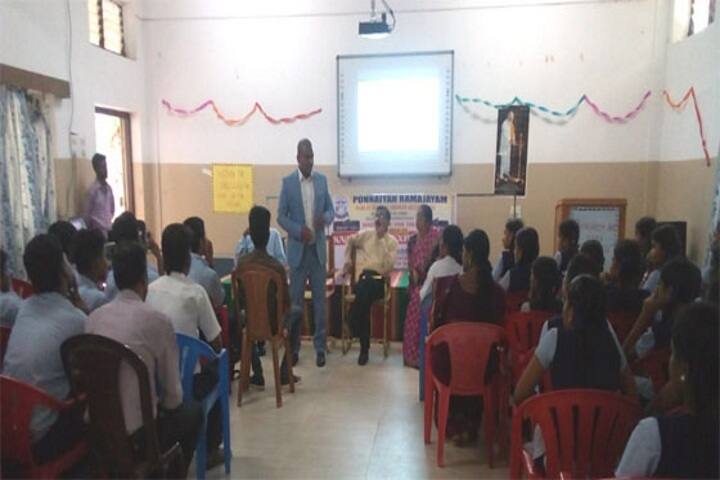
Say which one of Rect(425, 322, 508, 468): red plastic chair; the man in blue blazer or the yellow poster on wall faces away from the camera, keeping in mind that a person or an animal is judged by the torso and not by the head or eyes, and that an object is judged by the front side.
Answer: the red plastic chair

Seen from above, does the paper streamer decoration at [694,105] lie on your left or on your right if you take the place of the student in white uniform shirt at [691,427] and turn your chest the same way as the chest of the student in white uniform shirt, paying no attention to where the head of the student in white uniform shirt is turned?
on your right

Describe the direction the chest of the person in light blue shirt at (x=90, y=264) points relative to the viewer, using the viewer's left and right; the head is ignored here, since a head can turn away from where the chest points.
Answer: facing away from the viewer and to the right of the viewer

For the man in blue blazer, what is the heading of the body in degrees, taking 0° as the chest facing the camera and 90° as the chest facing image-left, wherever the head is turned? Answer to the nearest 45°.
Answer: approximately 0°

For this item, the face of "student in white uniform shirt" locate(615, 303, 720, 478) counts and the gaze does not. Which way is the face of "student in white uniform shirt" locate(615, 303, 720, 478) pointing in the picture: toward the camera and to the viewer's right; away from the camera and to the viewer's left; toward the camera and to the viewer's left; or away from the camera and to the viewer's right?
away from the camera and to the viewer's left

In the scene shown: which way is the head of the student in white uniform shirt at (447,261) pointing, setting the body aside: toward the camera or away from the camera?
away from the camera

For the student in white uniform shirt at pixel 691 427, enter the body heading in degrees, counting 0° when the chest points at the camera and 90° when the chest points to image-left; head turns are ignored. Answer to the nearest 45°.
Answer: approximately 135°

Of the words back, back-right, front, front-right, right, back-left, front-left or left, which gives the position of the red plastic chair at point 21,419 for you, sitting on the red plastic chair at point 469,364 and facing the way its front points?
back-left

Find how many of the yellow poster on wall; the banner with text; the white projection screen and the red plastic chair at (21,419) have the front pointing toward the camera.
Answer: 3

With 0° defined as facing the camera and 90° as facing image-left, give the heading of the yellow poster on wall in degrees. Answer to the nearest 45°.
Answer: approximately 0°

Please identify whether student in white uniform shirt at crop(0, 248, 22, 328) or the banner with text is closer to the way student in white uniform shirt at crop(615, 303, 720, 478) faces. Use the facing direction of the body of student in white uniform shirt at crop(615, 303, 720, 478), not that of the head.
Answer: the banner with text
